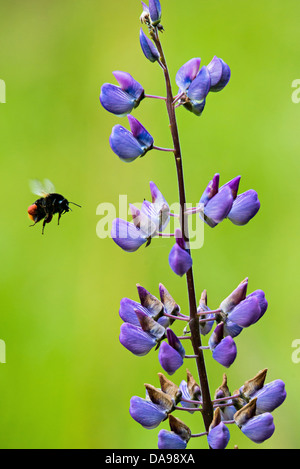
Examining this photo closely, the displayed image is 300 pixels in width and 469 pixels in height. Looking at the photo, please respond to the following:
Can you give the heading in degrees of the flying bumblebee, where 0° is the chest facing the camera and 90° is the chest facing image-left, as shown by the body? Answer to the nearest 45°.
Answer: approximately 270°
